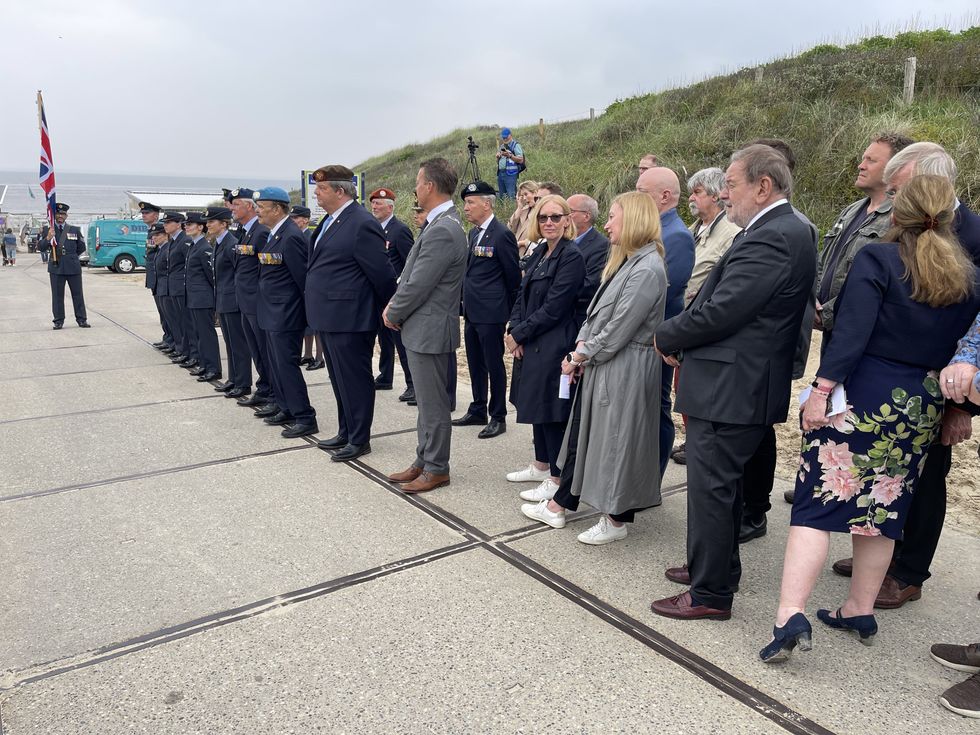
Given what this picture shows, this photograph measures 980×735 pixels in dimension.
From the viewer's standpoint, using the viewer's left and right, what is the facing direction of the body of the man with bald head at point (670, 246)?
facing to the left of the viewer

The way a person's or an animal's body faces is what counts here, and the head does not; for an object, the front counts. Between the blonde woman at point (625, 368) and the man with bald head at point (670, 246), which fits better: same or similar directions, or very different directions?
same or similar directions

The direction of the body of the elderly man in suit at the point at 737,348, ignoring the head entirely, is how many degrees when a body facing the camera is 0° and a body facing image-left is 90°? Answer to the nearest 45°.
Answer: approximately 90°

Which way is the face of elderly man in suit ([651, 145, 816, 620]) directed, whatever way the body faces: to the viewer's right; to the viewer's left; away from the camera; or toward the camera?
to the viewer's left

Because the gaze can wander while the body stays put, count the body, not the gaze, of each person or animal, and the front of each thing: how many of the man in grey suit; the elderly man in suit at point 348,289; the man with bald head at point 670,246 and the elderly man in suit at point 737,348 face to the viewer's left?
4

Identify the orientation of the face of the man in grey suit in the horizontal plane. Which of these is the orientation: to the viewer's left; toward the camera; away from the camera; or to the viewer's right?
to the viewer's left

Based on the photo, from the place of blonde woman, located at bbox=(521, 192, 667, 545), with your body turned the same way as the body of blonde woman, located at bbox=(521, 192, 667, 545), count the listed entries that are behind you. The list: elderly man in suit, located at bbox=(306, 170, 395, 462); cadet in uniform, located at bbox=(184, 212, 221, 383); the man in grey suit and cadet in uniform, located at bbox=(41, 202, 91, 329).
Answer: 0

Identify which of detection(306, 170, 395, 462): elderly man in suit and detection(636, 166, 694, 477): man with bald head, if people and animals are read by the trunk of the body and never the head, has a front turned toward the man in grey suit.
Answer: the man with bald head

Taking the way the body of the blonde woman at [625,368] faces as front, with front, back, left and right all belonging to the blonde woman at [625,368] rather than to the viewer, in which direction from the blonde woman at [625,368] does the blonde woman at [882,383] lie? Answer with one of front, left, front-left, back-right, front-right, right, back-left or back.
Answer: back-left

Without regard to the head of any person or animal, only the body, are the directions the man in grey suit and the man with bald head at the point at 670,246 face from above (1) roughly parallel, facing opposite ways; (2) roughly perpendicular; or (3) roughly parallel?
roughly parallel

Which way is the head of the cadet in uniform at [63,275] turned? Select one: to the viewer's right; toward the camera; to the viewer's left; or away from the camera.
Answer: toward the camera

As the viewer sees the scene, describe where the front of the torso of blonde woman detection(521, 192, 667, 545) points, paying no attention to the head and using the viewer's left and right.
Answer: facing to the left of the viewer

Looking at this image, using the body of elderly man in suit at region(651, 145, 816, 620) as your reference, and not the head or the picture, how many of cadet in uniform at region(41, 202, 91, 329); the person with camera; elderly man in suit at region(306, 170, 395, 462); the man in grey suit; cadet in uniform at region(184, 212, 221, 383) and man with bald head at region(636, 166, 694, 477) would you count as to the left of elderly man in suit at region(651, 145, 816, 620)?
0

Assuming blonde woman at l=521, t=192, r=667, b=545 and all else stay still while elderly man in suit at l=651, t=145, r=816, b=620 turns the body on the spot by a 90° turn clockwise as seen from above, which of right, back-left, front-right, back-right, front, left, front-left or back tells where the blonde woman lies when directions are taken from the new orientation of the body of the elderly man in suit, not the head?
front-left

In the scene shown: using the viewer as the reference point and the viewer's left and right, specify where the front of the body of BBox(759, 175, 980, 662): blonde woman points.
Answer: facing away from the viewer and to the left of the viewer

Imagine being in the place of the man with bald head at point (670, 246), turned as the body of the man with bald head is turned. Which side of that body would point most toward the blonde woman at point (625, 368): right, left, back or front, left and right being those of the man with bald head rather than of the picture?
left

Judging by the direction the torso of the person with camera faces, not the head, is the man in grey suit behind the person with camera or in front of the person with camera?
in front

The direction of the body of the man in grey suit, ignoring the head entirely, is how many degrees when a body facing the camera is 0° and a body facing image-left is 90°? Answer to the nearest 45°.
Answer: approximately 90°
